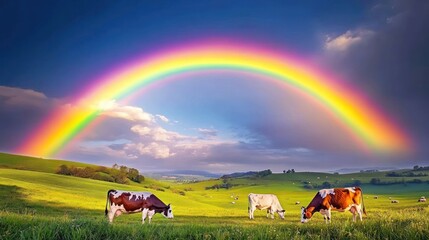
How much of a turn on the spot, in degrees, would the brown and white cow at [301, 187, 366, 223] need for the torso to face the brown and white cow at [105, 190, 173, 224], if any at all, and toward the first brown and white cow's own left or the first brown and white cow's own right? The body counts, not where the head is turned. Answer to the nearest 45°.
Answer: approximately 45° to the first brown and white cow's own left

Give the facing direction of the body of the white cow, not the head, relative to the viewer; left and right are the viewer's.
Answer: facing to the right of the viewer

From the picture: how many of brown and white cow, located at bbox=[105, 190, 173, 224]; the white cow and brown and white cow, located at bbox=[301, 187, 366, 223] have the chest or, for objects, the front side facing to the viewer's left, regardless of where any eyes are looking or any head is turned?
1

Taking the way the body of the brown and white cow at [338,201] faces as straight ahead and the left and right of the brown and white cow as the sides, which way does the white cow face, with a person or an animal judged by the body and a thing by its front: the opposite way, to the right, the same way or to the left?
the opposite way

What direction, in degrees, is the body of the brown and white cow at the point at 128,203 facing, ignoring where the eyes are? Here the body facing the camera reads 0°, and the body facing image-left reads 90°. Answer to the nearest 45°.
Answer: approximately 270°

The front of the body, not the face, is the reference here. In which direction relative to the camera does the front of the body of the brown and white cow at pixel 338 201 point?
to the viewer's left

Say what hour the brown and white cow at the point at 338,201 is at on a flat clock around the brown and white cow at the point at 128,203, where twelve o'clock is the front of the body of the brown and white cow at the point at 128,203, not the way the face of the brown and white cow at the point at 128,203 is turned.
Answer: the brown and white cow at the point at 338,201 is roughly at 12 o'clock from the brown and white cow at the point at 128,203.

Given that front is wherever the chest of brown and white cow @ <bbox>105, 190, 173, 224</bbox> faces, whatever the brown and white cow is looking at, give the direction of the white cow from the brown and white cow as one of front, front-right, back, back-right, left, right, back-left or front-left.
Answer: front-left
